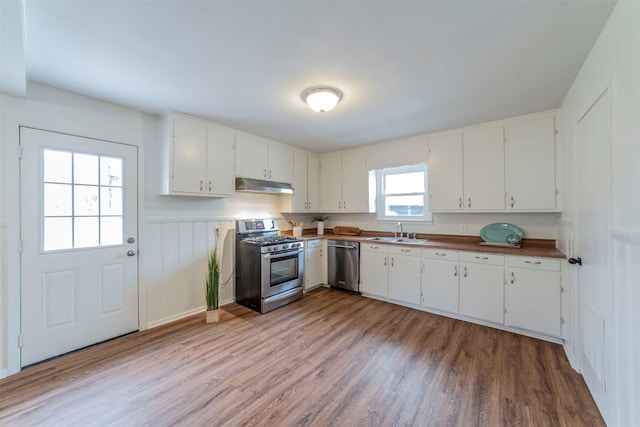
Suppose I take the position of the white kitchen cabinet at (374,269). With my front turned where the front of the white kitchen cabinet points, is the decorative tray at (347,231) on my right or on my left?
on my right

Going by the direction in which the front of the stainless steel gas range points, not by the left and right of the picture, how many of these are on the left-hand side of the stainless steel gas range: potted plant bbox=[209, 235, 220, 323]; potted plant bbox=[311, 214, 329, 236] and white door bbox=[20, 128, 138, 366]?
1

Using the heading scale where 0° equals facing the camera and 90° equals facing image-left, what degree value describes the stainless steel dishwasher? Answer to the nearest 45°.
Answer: approximately 45°

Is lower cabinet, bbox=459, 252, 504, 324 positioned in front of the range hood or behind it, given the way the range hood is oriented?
in front

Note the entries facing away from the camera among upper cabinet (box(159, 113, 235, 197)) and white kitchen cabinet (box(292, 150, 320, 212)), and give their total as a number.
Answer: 0

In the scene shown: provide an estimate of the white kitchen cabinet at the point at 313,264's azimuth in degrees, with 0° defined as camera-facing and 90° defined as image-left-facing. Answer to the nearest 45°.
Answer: approximately 315°

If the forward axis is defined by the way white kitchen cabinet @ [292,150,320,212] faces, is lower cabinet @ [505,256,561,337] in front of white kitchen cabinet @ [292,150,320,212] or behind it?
in front

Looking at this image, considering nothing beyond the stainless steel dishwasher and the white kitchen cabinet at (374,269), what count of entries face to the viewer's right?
0

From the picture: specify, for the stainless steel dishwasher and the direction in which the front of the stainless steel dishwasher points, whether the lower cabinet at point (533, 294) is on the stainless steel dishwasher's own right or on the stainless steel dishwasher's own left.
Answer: on the stainless steel dishwasher's own left
